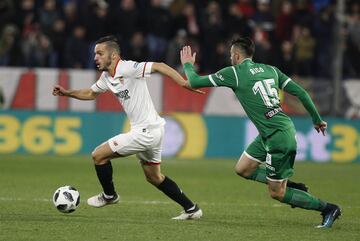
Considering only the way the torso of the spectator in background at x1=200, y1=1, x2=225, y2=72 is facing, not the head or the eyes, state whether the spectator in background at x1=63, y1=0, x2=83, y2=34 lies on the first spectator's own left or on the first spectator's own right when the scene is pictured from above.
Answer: on the first spectator's own right

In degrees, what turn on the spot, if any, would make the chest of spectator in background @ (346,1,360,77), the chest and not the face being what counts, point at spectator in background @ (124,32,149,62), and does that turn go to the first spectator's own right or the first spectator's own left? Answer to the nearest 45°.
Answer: approximately 45° to the first spectator's own right

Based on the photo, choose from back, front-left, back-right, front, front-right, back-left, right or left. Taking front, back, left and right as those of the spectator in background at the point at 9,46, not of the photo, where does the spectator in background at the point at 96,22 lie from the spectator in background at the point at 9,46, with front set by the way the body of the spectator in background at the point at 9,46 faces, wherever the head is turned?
left

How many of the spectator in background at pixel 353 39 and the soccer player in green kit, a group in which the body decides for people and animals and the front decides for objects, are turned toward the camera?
1

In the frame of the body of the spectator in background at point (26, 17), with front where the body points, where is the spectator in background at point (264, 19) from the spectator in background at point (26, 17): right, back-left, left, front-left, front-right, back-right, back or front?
left

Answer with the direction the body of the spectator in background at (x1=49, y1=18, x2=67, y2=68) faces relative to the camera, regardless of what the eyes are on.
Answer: toward the camera

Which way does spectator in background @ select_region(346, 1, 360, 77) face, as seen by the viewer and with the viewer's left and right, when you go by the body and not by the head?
facing the viewer

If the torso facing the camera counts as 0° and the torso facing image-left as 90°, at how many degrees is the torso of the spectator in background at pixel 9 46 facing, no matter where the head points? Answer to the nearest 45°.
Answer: approximately 0°

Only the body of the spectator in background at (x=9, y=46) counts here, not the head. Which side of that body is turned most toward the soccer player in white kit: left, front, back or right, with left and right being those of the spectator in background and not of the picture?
front

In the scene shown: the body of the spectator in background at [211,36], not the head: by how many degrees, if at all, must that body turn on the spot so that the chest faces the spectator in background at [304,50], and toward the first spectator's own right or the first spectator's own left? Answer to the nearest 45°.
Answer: approximately 90° to the first spectator's own left

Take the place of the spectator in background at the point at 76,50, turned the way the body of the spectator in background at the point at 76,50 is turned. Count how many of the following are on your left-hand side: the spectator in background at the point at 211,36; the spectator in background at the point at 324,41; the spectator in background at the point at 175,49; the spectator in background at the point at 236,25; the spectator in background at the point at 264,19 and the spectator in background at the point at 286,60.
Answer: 6

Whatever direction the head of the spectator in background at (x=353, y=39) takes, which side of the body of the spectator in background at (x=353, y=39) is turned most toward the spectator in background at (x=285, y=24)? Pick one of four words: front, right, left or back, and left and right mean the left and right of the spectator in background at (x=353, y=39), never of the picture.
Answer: right

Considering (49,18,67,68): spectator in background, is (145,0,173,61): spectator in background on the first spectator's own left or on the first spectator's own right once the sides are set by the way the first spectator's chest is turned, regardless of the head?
on the first spectator's own left

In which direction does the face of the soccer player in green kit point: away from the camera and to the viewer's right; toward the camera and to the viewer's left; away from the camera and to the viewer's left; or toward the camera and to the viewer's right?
away from the camera and to the viewer's left
